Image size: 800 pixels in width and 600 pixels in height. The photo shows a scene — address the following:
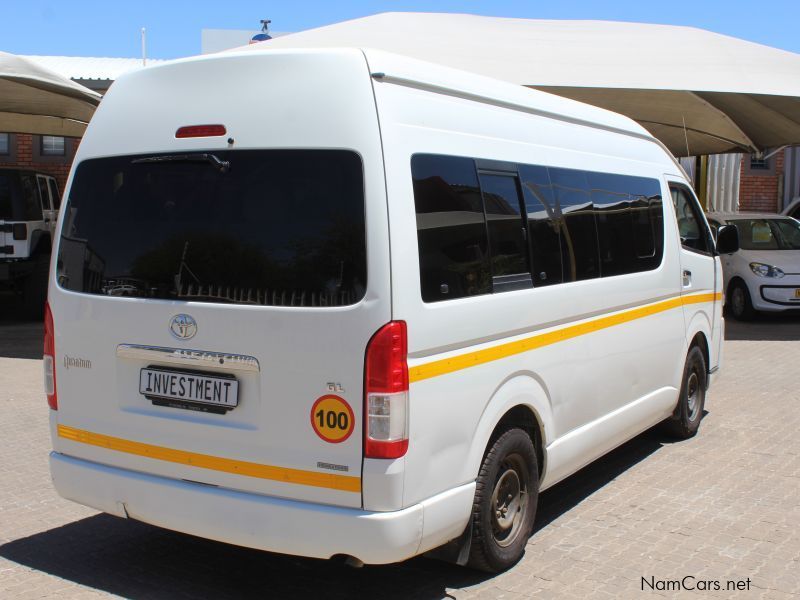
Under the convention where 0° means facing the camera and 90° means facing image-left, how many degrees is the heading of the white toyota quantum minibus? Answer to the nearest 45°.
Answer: approximately 225°

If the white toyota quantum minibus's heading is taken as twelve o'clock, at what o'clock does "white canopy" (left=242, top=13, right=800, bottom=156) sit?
The white canopy is roughly at 11 o'clock from the white toyota quantum minibus.

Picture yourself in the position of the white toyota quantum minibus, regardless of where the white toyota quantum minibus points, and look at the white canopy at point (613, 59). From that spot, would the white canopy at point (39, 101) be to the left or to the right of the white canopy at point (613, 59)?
left

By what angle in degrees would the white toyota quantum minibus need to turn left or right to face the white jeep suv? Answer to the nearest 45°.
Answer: approximately 90° to its left
